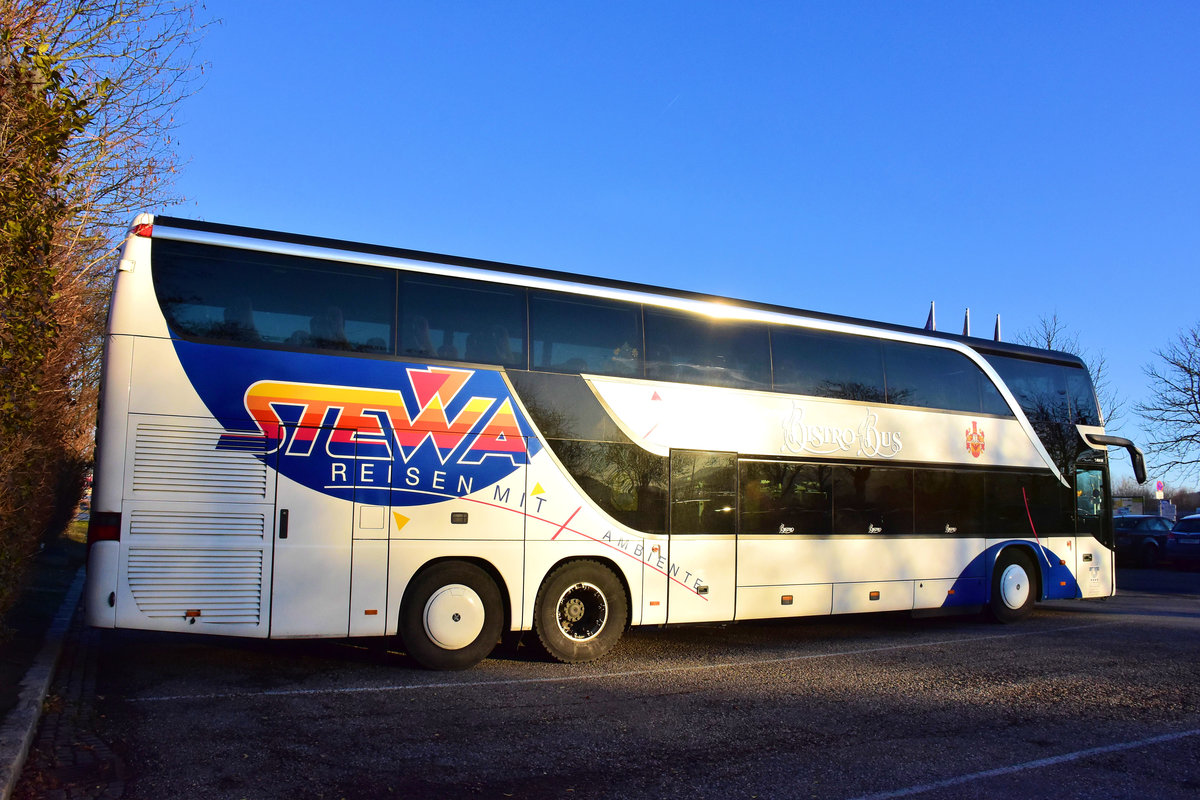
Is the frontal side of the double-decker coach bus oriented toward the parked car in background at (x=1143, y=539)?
yes

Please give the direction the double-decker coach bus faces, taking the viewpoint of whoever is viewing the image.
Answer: facing away from the viewer and to the right of the viewer
